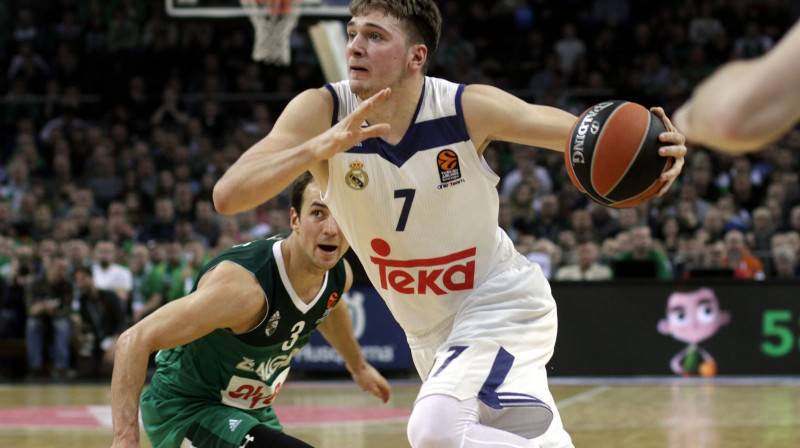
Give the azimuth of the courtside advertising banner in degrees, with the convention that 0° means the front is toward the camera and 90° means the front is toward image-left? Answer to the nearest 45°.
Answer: approximately 0°

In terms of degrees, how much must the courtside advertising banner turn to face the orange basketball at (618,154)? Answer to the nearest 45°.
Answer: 0° — it already faces it

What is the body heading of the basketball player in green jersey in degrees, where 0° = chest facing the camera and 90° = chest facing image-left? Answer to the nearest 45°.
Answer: approximately 315°

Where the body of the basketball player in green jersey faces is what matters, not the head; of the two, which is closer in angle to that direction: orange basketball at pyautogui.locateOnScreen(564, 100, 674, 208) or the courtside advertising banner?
the orange basketball

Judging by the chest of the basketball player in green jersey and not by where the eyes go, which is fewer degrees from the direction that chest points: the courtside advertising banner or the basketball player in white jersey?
the basketball player in white jersey
